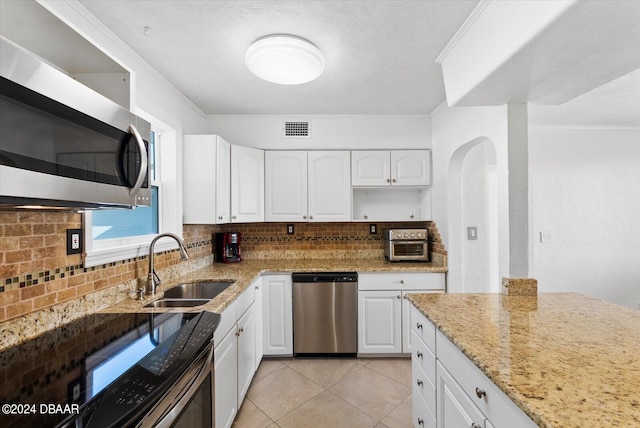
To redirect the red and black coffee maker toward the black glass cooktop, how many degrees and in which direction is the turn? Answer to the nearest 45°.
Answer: approximately 45° to its right

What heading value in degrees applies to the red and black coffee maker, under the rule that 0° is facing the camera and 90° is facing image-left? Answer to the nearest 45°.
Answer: approximately 315°

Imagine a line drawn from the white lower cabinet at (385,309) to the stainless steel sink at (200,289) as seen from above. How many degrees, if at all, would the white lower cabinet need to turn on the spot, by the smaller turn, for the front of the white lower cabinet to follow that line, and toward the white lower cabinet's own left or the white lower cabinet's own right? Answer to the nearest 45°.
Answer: approximately 45° to the white lower cabinet's own right

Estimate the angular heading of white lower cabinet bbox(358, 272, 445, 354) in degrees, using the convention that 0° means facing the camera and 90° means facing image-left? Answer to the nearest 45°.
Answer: approximately 0°

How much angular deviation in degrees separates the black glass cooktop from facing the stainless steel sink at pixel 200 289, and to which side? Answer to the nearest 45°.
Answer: approximately 90° to its left

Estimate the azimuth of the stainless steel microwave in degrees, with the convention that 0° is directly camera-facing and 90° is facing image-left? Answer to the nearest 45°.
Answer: approximately 315°

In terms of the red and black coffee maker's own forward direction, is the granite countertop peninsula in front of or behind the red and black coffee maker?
in front
